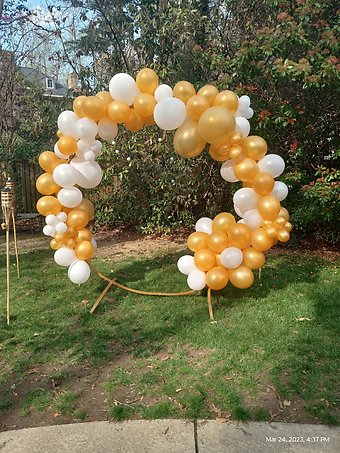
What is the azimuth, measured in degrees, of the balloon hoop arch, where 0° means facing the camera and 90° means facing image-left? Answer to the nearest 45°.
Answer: approximately 0°
